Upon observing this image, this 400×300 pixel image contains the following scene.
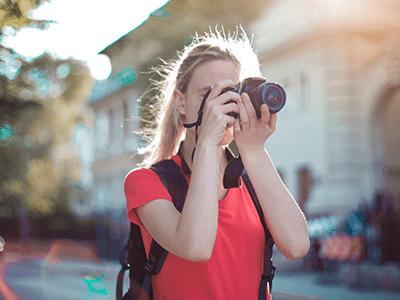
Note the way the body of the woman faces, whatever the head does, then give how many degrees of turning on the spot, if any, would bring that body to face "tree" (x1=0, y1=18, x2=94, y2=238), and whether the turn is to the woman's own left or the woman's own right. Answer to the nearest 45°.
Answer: approximately 180°

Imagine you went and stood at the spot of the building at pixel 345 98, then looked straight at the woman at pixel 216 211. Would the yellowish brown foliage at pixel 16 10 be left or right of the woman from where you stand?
right

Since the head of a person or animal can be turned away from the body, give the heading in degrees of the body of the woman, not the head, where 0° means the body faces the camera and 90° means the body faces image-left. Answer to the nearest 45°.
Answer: approximately 315°

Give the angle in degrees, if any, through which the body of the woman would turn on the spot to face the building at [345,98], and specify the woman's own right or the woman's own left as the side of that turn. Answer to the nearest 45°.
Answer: approximately 135° to the woman's own left

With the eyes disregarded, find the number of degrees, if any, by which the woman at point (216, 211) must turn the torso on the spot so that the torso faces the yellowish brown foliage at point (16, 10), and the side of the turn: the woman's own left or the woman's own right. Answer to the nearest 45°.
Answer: approximately 180°
